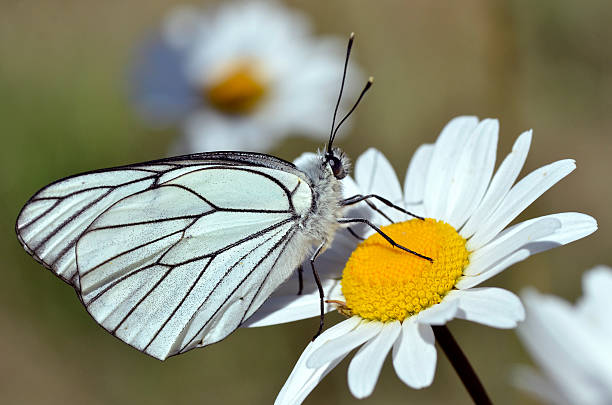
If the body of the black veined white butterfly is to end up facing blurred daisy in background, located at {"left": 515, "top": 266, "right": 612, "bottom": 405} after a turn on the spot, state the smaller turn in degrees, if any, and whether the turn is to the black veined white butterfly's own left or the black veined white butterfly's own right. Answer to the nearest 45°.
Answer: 0° — it already faces it

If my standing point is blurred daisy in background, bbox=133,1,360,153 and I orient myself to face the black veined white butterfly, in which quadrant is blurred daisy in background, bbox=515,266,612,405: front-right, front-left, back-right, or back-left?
front-left

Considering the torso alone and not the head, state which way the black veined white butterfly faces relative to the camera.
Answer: to the viewer's right

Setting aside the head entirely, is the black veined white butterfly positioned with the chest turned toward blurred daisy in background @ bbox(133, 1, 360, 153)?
no
